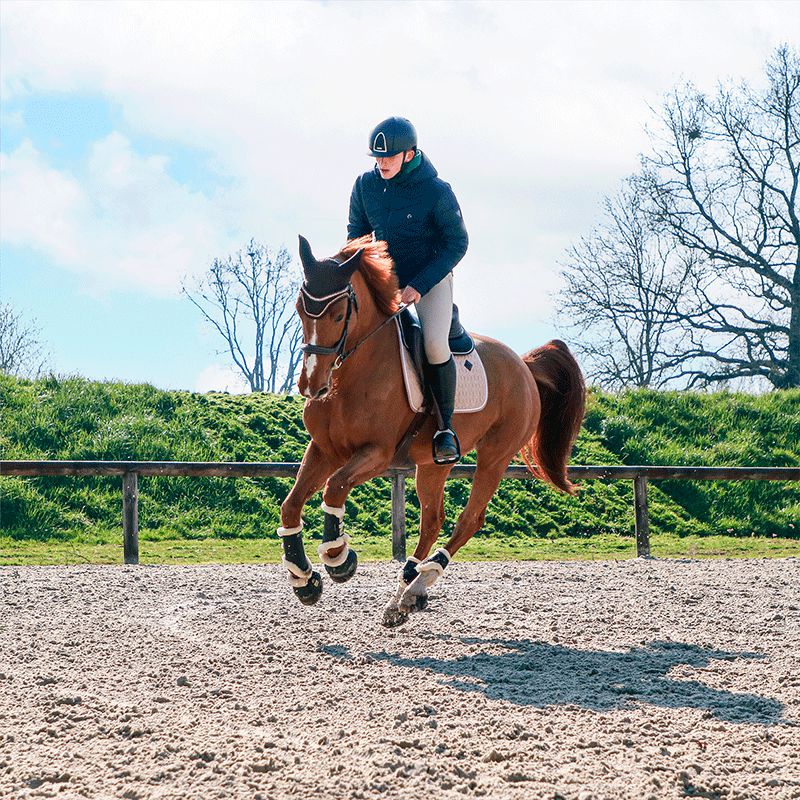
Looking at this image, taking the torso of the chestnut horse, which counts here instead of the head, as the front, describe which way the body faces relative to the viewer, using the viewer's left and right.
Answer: facing the viewer and to the left of the viewer

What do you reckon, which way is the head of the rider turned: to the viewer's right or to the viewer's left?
to the viewer's left

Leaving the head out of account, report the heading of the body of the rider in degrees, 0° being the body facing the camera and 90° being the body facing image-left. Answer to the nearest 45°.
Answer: approximately 45°
